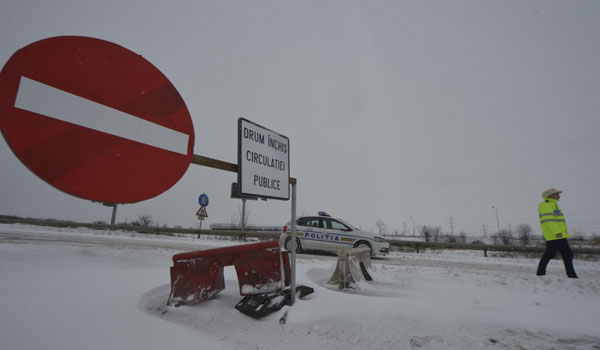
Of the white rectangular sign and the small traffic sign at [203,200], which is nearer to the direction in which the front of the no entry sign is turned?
the white rectangular sign

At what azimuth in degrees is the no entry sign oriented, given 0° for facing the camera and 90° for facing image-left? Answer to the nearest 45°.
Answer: approximately 315°

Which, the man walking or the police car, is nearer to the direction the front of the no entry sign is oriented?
the man walking

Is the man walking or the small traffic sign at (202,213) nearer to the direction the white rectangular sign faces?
the man walking

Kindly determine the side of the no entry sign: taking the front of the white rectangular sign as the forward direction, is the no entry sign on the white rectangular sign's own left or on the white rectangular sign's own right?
on the white rectangular sign's own right
